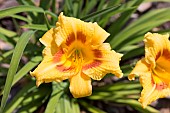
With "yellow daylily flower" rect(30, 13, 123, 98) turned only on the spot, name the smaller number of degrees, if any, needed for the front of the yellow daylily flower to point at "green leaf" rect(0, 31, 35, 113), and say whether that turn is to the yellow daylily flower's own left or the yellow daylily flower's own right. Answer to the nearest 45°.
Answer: approximately 90° to the yellow daylily flower's own right

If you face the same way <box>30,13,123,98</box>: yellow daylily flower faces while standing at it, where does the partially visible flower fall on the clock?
The partially visible flower is roughly at 9 o'clock from the yellow daylily flower.

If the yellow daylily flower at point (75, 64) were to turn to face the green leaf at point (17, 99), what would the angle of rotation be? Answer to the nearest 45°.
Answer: approximately 135° to its right

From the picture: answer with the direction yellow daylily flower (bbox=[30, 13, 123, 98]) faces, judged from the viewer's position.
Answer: facing the viewer
